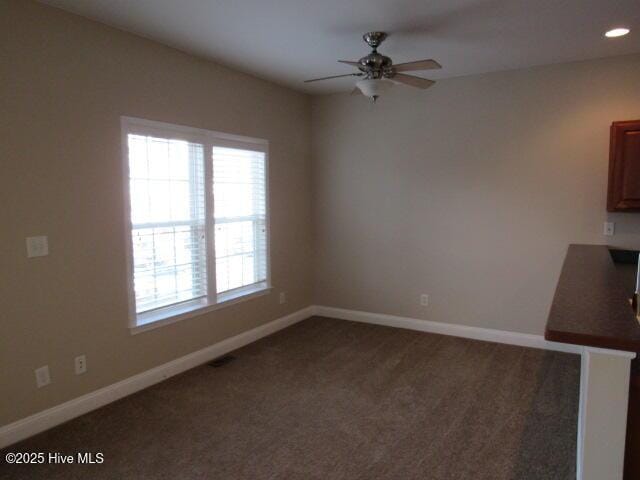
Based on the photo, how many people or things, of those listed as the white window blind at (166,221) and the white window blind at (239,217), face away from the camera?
0

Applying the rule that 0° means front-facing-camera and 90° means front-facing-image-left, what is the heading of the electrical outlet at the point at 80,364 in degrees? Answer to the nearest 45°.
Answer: approximately 315°

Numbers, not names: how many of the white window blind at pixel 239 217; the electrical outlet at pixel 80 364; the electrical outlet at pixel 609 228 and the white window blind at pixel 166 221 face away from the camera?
0

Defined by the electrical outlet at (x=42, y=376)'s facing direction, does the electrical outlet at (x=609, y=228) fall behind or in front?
in front

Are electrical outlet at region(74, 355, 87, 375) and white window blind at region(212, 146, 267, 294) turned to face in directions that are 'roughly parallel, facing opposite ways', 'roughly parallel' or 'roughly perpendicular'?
roughly parallel

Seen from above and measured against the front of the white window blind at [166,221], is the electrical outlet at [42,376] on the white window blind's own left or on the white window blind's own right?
on the white window blind's own right

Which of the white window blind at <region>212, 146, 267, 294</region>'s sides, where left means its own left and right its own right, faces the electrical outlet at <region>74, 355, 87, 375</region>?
right

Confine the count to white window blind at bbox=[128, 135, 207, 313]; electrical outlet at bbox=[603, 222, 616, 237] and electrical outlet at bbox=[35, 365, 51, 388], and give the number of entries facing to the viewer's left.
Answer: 0

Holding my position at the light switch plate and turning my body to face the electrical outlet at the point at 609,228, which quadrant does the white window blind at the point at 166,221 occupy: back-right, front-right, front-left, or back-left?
front-left

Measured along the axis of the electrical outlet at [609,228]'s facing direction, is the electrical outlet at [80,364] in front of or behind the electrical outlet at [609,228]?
in front

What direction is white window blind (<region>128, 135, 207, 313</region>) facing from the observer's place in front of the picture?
facing the viewer and to the right of the viewer

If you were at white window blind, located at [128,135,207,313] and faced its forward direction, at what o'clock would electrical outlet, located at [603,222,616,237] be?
The electrical outlet is roughly at 11 o'clock from the white window blind.

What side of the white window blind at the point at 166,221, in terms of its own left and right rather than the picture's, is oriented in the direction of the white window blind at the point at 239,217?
left

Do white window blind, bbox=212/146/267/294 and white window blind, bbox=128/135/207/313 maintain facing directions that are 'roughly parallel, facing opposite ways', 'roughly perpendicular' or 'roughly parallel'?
roughly parallel

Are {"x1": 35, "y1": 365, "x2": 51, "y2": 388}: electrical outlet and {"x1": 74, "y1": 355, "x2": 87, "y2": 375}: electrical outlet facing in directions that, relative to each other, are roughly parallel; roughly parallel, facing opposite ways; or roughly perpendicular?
roughly parallel

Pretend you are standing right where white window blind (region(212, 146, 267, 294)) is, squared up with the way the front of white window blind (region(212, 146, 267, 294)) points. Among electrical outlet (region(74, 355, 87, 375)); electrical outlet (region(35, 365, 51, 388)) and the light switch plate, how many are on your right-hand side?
3

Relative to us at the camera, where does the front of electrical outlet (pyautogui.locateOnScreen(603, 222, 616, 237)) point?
facing the viewer
